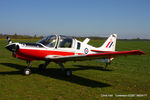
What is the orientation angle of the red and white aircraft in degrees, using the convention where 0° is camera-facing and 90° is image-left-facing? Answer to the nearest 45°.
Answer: approximately 45°
